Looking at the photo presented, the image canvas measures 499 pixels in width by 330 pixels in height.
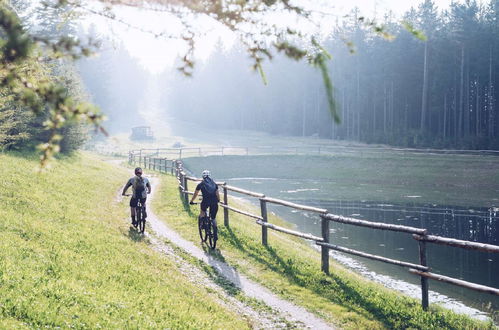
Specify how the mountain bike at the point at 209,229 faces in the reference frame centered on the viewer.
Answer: facing away from the viewer and to the left of the viewer

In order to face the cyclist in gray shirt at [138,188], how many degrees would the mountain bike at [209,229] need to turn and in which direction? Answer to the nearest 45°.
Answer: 0° — it already faces them

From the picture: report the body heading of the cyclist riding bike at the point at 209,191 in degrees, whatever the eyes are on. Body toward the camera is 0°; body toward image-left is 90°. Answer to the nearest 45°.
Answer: approximately 135°

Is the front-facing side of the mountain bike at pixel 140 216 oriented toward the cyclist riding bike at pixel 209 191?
no

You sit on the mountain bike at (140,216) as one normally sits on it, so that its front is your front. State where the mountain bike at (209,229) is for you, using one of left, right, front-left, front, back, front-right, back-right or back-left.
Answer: back-right

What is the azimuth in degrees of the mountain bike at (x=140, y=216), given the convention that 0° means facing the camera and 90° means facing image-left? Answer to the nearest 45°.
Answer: approximately 180°
